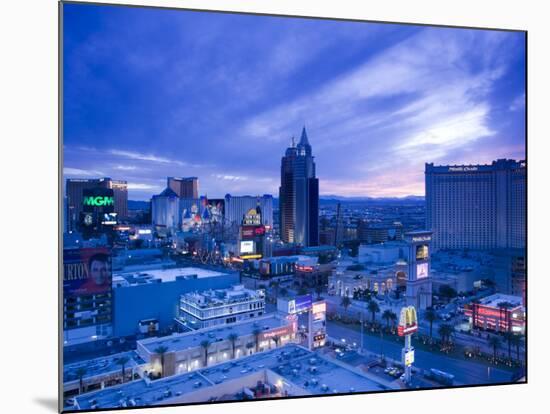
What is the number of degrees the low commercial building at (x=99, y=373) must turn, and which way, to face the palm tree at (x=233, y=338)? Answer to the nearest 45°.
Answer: approximately 45° to its left

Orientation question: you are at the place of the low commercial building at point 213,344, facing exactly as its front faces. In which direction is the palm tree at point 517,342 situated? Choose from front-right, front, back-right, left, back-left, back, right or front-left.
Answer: front-left

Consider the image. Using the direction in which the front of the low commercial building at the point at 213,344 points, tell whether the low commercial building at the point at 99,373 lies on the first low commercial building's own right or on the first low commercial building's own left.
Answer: on the first low commercial building's own right

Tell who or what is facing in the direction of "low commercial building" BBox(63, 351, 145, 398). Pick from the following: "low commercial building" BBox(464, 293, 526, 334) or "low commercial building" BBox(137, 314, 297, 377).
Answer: "low commercial building" BBox(464, 293, 526, 334)
